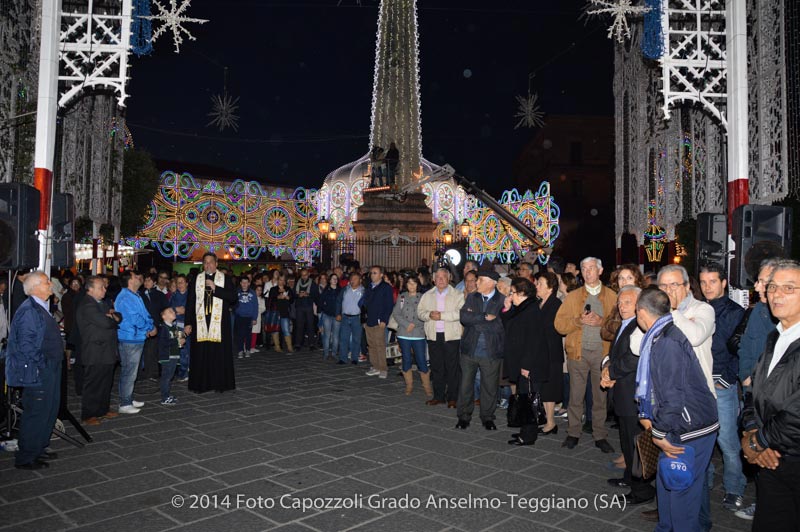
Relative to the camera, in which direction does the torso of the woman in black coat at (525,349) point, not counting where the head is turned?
to the viewer's left

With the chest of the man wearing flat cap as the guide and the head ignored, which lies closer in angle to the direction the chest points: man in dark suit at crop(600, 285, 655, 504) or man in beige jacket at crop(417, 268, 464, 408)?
the man in dark suit

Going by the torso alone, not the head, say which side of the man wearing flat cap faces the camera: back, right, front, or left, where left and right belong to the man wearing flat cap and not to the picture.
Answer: front

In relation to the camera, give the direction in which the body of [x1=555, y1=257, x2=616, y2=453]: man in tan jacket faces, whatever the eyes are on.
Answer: toward the camera

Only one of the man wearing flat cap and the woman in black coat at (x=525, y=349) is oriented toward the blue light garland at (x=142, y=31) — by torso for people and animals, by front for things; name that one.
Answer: the woman in black coat

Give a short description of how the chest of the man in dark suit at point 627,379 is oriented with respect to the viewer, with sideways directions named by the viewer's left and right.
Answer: facing to the left of the viewer

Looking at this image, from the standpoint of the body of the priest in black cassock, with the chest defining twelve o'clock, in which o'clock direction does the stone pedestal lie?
The stone pedestal is roughly at 7 o'clock from the priest in black cassock.

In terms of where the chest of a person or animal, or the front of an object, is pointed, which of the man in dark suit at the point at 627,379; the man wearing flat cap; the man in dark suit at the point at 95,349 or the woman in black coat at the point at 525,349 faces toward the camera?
the man wearing flat cap

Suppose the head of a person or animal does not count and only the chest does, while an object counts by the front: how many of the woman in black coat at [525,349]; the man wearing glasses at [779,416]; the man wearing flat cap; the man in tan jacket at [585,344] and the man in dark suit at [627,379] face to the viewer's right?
0

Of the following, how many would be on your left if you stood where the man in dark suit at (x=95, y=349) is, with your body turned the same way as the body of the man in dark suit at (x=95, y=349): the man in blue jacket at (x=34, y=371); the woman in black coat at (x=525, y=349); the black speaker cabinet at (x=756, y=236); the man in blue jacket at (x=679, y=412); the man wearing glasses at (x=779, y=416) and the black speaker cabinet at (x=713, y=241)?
0

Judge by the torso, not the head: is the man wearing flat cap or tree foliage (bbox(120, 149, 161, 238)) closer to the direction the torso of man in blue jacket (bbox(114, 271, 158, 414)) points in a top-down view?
the man wearing flat cap

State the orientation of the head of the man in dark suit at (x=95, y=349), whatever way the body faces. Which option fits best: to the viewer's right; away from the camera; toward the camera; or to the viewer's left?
to the viewer's right

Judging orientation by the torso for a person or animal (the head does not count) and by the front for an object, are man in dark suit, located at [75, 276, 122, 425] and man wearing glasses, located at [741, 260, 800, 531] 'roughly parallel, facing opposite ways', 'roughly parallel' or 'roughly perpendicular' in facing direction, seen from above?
roughly parallel, facing opposite ways

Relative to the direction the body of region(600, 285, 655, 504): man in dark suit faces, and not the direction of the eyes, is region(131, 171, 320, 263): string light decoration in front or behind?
in front

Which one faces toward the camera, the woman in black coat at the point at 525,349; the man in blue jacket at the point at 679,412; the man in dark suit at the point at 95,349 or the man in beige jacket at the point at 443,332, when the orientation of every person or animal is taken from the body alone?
the man in beige jacket

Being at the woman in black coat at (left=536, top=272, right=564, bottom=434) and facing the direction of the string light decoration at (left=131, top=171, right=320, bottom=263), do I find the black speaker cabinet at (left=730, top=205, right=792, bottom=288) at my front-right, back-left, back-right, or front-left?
back-right

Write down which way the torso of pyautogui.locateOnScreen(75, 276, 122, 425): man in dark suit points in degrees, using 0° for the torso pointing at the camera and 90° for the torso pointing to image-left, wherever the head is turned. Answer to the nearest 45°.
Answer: approximately 270°

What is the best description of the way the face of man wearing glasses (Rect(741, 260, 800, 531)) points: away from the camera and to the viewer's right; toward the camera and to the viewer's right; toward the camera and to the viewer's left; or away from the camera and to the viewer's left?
toward the camera and to the viewer's left
